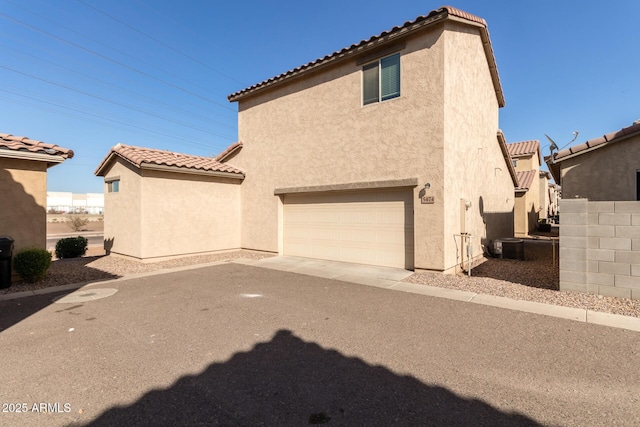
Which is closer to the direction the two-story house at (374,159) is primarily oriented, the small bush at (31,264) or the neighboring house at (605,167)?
the small bush

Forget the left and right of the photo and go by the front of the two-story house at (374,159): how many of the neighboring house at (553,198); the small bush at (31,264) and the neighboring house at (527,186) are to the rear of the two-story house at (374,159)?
2

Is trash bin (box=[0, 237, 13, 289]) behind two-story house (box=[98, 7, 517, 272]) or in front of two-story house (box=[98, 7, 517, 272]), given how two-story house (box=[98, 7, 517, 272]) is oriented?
in front

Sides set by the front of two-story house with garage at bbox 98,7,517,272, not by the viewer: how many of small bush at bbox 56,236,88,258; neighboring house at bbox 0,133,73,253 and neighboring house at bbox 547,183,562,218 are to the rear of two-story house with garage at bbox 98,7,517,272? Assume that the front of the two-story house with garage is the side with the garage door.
1

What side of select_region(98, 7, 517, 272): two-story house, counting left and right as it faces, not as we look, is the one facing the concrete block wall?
left

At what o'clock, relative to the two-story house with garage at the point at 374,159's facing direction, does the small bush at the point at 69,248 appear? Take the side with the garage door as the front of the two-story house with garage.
The small bush is roughly at 2 o'clock from the two-story house with garage.

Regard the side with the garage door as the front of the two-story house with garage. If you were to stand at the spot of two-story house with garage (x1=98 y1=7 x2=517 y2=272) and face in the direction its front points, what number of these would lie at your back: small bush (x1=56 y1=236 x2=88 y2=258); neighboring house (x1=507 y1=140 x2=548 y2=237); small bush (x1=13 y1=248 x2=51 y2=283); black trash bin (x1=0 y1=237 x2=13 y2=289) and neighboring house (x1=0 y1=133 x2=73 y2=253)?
1

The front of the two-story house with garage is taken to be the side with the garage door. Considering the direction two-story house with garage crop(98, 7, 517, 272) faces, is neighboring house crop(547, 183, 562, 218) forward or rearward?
rearward

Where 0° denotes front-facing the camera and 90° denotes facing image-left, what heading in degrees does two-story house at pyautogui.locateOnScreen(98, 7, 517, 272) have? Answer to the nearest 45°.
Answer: approximately 45°
